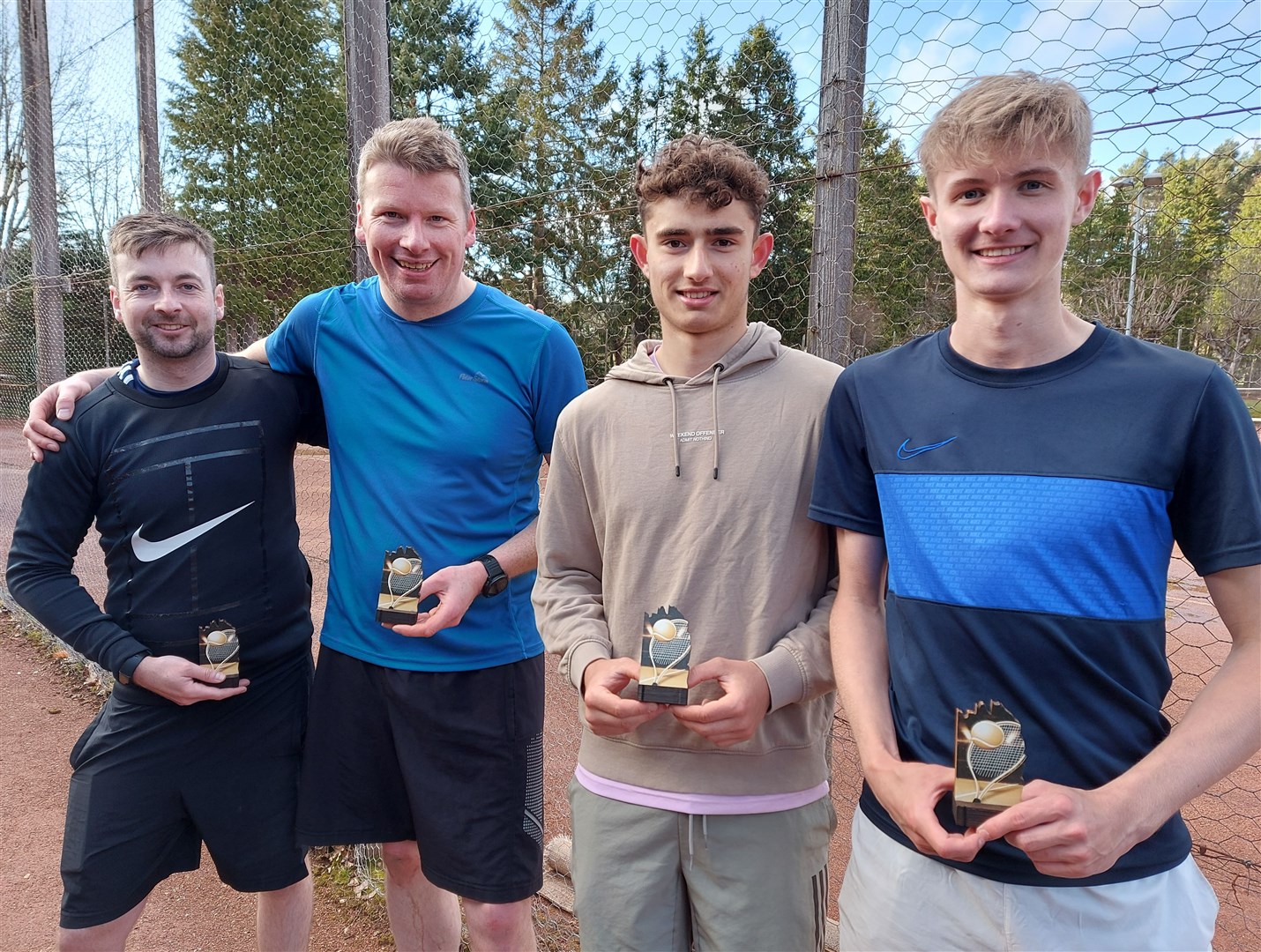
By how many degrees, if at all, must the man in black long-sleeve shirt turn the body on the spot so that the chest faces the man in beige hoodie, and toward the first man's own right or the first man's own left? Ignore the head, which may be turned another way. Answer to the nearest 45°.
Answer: approximately 45° to the first man's own left

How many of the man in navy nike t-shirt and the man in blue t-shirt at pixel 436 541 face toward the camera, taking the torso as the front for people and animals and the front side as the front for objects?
2

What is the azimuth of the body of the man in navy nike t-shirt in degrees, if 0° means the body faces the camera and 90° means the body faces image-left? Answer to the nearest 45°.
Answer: approximately 0°

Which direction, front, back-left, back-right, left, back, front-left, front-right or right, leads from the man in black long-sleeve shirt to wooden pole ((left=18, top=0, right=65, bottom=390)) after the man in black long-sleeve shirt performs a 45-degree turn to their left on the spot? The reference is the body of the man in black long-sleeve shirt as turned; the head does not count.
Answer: back-left

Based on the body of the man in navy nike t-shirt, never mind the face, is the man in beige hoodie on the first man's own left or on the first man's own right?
on the first man's own right
